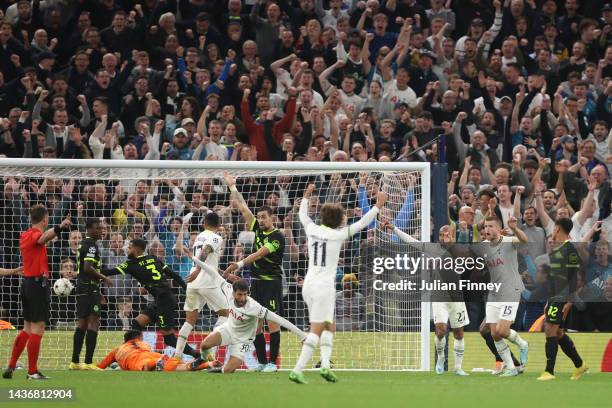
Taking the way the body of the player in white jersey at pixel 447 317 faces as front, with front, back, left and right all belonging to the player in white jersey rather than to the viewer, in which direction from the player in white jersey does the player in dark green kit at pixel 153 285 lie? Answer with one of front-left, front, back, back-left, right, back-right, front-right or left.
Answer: right

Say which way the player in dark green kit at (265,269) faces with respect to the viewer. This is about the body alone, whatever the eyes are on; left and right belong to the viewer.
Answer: facing the viewer and to the left of the viewer

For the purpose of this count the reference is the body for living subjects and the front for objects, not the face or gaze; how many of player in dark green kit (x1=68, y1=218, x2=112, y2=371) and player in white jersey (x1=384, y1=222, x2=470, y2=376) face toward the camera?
1

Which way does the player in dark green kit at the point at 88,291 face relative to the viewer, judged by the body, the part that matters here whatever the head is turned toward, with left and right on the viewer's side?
facing to the right of the viewer

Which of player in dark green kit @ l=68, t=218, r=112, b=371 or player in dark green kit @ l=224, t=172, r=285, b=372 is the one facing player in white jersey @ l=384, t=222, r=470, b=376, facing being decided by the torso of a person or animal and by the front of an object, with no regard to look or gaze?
player in dark green kit @ l=68, t=218, r=112, b=371

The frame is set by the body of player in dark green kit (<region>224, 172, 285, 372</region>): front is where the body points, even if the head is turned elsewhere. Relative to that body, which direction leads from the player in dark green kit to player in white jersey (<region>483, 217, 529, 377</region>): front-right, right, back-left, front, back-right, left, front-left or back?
back-left

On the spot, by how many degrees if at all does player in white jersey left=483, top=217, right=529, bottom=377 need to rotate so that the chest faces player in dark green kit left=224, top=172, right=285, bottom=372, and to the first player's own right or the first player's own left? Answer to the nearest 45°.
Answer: approximately 45° to the first player's own right
